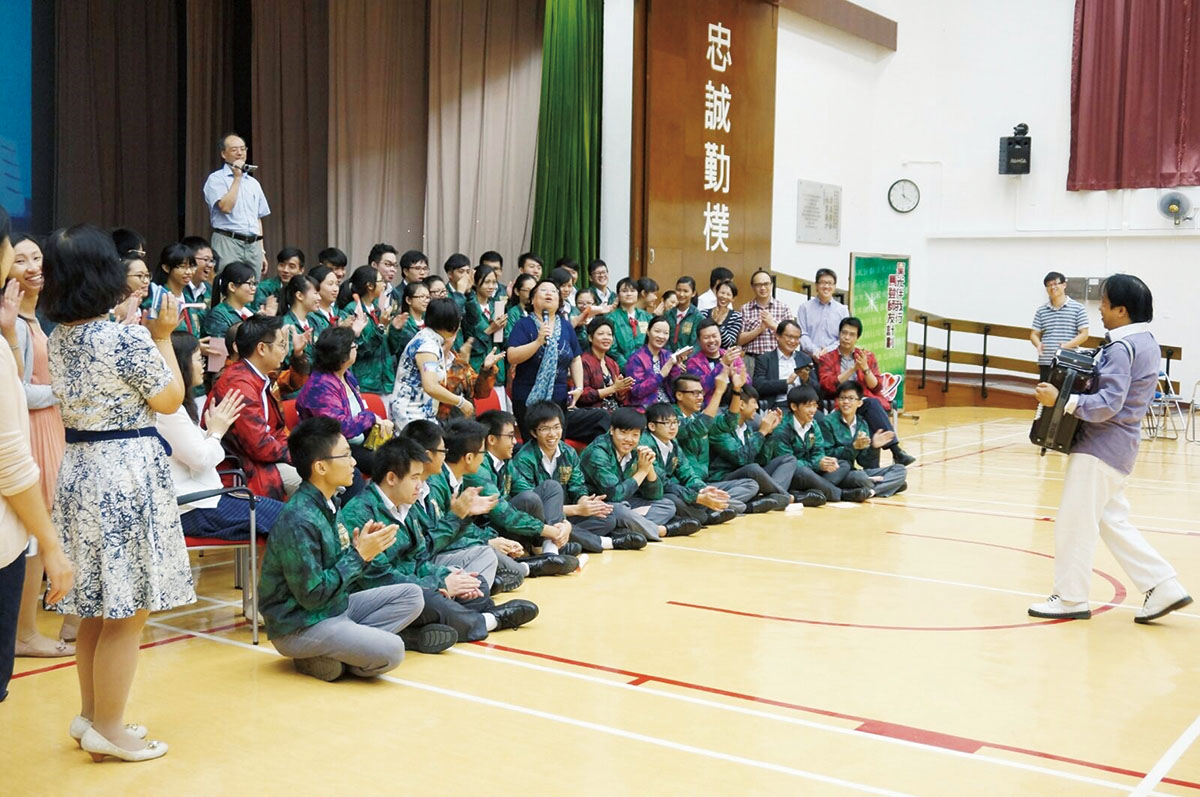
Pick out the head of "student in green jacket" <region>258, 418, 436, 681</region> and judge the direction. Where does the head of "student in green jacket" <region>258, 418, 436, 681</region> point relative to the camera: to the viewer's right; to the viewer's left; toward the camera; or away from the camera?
to the viewer's right

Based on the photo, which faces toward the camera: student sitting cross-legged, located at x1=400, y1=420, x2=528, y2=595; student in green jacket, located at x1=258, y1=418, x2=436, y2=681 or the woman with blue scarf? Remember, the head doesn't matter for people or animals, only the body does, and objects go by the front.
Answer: the woman with blue scarf

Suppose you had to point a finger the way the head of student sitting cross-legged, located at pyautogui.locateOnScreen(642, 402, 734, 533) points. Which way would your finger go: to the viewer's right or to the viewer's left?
to the viewer's right

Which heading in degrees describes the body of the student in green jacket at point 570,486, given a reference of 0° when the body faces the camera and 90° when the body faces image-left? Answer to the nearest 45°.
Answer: approximately 315°

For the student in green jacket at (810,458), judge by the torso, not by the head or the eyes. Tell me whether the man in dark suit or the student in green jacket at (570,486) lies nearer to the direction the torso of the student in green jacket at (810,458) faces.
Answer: the student in green jacket

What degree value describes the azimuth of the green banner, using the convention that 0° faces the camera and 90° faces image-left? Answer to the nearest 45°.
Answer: approximately 0°

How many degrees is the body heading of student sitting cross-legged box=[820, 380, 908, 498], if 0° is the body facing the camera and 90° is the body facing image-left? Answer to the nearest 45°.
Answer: approximately 315°

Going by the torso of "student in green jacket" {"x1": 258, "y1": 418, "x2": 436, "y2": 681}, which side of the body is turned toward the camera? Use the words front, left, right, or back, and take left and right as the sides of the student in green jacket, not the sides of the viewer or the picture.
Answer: right

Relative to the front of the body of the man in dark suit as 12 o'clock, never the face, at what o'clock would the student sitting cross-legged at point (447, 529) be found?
The student sitting cross-legged is roughly at 2 o'clock from the man in dark suit.

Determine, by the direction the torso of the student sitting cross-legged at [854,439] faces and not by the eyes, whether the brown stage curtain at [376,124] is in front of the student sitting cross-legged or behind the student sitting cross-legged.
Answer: behind

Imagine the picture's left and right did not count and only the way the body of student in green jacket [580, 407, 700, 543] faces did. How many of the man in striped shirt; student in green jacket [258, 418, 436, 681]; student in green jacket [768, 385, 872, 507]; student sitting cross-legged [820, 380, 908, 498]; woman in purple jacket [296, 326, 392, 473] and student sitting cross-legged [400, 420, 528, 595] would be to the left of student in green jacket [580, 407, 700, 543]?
3

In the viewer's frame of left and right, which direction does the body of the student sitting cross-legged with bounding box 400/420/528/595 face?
facing to the right of the viewer
